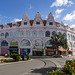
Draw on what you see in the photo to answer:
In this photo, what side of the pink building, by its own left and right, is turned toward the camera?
front
